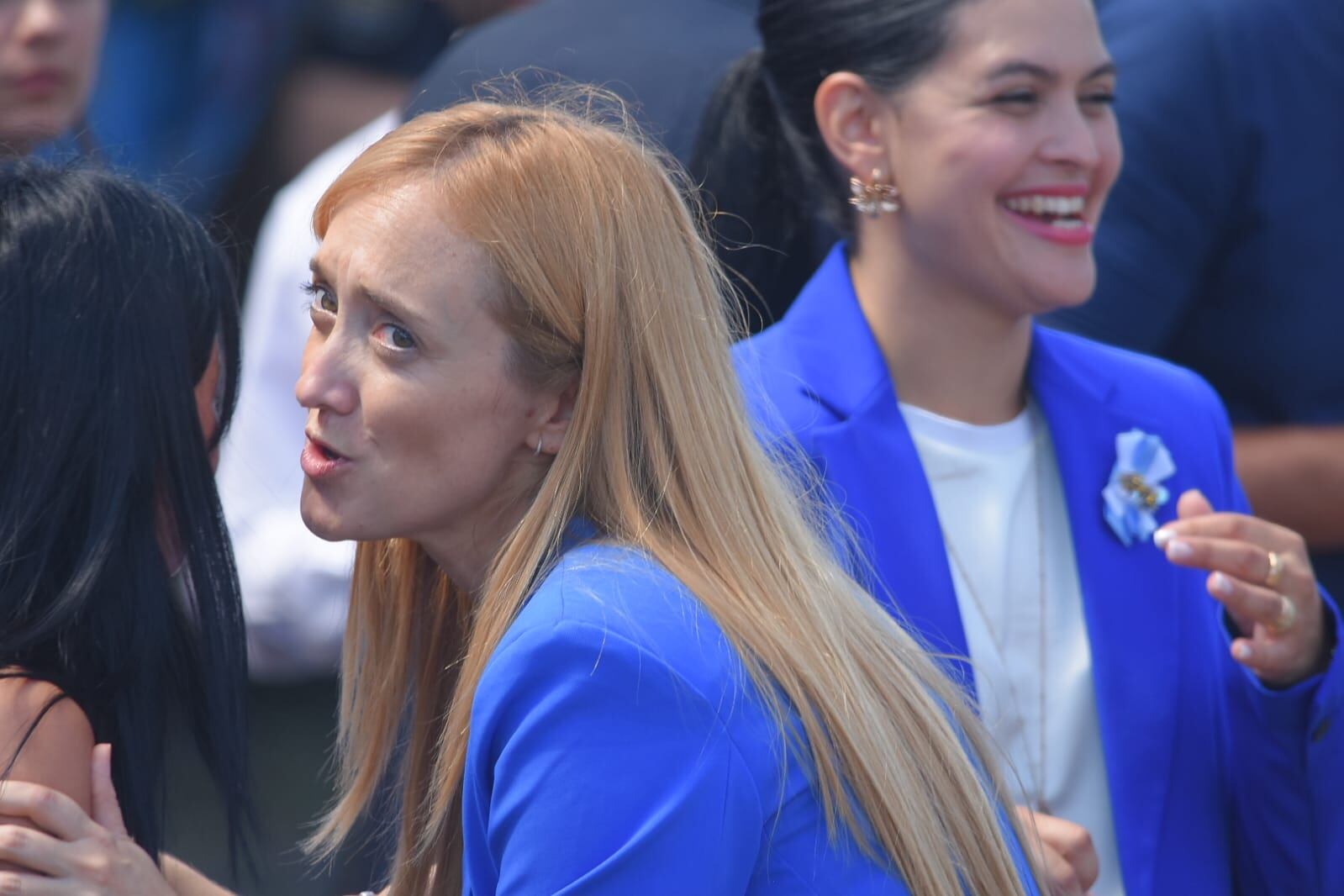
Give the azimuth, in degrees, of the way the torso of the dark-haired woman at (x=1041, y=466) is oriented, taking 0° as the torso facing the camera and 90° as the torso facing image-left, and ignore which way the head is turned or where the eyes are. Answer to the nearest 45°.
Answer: approximately 315°

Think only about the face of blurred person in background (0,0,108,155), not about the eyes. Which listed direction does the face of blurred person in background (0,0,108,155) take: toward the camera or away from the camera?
toward the camera

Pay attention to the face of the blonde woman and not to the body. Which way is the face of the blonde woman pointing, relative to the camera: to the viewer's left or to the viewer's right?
to the viewer's left

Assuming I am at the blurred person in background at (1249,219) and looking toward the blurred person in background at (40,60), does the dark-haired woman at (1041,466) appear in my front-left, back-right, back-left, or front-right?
front-left
